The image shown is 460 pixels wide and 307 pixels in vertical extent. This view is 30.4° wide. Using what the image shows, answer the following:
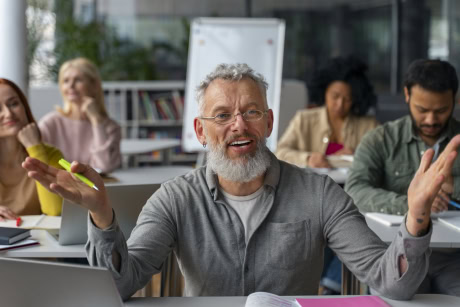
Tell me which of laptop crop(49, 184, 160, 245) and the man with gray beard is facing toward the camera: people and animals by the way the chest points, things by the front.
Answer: the man with gray beard

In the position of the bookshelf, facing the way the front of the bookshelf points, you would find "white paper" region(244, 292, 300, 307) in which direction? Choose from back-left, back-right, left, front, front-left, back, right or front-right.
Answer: front

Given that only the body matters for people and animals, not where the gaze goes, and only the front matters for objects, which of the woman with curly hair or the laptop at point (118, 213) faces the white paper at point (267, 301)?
the woman with curly hair

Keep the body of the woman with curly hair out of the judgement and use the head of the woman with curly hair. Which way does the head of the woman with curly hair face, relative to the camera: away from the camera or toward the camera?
toward the camera

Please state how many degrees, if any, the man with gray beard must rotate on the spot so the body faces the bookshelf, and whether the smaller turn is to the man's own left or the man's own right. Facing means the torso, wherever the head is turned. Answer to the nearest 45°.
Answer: approximately 180°

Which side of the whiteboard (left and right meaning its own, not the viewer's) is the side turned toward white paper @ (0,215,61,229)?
front

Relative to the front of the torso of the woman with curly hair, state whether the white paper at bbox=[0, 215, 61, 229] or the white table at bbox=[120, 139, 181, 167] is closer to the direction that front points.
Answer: the white paper

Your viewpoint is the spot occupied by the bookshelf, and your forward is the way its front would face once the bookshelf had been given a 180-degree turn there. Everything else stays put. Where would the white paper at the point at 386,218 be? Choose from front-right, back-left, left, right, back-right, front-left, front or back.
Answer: back

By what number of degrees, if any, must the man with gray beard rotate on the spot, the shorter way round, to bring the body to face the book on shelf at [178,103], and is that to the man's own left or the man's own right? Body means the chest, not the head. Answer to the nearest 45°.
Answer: approximately 180°

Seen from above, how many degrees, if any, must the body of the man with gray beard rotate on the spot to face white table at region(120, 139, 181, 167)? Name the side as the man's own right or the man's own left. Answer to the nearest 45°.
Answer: approximately 180°

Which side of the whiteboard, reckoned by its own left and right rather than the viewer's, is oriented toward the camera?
front

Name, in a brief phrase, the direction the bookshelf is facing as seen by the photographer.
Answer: facing the viewer

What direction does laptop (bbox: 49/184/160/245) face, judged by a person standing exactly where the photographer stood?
facing away from the viewer and to the left of the viewer

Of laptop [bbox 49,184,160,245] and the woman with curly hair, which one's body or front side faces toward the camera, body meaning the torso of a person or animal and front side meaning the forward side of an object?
the woman with curly hair

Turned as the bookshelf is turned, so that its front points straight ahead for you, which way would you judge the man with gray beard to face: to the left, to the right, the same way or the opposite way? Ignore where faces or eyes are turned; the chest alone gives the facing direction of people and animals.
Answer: the same way

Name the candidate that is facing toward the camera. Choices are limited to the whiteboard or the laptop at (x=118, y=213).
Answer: the whiteboard

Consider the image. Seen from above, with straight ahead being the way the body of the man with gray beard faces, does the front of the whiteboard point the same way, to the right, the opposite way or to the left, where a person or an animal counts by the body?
the same way

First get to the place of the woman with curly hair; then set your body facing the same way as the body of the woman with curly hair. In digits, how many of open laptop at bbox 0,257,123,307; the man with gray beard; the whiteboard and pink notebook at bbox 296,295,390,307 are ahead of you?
3
